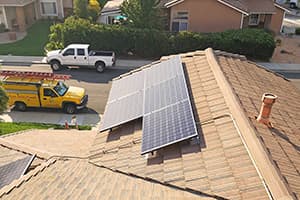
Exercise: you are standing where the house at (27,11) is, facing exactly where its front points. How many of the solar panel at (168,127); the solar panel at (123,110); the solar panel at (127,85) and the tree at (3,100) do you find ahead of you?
4

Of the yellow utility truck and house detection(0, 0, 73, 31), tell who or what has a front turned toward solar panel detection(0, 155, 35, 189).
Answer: the house

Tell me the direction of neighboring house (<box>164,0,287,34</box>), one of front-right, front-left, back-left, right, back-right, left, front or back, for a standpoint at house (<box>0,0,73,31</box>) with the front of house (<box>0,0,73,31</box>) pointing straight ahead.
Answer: front-left

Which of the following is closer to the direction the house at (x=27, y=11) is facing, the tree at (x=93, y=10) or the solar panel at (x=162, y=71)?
the solar panel

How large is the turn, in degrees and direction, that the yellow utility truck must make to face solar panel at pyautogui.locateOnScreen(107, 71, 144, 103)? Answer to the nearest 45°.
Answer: approximately 90° to its right

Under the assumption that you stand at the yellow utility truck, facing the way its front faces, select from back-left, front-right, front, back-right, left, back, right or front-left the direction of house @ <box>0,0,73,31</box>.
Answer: left

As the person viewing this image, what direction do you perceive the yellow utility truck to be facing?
facing to the right of the viewer

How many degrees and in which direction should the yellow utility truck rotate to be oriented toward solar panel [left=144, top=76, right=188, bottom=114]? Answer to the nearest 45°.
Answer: approximately 90° to its right

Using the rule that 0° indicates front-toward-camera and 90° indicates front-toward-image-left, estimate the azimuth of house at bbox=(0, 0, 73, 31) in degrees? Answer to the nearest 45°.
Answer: approximately 0°

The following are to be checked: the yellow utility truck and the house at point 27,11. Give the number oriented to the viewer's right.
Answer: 1

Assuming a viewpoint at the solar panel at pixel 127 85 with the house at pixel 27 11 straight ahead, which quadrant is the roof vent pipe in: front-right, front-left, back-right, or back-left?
back-right

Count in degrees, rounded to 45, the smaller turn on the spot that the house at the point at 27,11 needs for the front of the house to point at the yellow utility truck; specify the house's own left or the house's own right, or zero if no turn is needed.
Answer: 0° — it already faces it

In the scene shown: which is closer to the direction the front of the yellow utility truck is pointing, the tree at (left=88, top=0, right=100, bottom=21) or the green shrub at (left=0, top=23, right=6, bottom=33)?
the tree

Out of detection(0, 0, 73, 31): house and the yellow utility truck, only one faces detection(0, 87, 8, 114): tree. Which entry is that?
the house

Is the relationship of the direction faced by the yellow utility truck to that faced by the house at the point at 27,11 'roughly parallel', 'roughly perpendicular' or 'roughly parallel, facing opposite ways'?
roughly perpendicular

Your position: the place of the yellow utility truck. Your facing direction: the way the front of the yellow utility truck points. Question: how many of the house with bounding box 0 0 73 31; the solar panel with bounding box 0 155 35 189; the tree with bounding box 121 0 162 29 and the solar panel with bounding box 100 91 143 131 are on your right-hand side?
2
